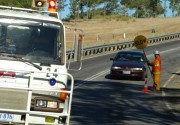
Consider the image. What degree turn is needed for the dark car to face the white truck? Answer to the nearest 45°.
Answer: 0° — it already faces it

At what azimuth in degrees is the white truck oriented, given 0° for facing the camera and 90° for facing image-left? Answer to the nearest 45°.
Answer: approximately 0°

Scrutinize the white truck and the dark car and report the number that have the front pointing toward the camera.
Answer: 2

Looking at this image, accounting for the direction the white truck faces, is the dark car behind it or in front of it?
behind

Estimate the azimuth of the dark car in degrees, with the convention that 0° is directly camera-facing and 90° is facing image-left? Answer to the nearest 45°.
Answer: approximately 0°
